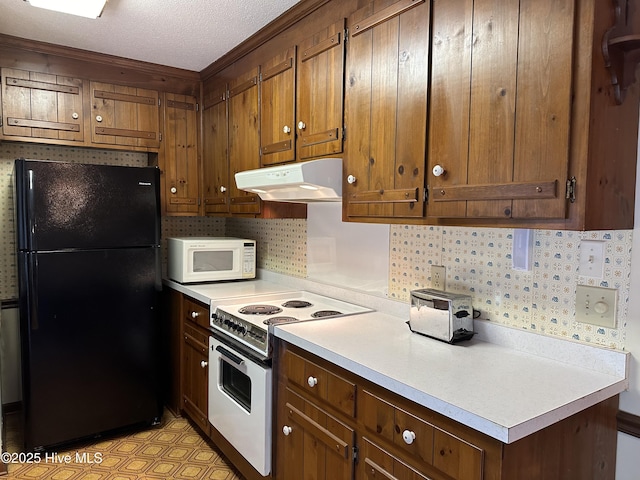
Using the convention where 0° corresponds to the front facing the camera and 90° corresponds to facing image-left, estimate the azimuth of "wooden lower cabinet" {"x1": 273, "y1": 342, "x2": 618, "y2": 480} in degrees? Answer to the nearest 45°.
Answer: approximately 45°

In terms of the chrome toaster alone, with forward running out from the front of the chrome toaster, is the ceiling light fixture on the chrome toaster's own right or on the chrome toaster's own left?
on the chrome toaster's own right

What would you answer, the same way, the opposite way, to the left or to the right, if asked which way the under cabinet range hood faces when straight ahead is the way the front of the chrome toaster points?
to the right

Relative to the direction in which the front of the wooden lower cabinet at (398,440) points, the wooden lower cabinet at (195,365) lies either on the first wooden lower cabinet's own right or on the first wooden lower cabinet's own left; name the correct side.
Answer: on the first wooden lower cabinet's own right

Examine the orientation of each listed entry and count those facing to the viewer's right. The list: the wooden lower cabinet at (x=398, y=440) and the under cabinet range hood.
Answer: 0

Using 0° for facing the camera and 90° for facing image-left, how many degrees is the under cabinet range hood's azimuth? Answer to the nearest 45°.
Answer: approximately 45°

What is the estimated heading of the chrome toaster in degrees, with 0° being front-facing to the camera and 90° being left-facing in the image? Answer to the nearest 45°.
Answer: approximately 315°

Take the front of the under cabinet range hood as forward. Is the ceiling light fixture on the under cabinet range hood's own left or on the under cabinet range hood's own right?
on the under cabinet range hood's own right

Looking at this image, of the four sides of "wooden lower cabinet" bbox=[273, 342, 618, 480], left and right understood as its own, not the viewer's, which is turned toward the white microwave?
right

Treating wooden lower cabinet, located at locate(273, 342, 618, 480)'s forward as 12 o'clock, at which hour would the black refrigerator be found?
The black refrigerator is roughly at 2 o'clock from the wooden lower cabinet.
